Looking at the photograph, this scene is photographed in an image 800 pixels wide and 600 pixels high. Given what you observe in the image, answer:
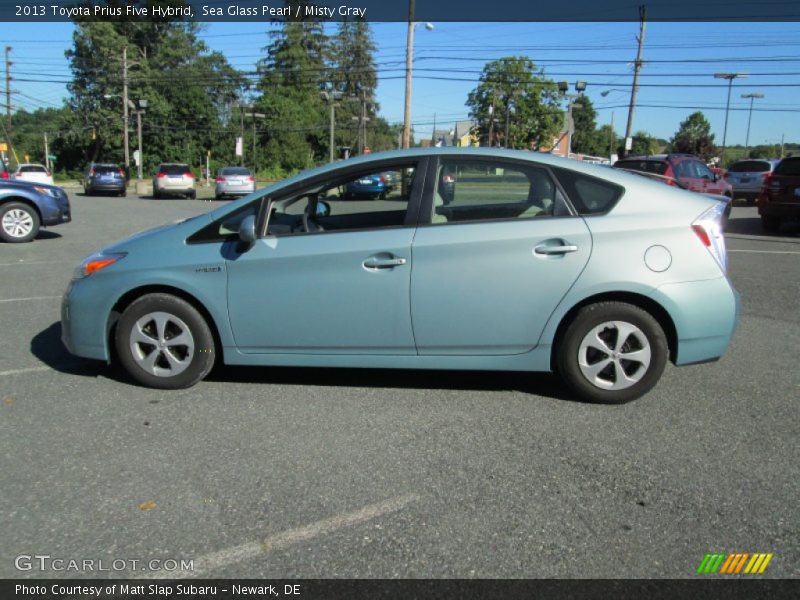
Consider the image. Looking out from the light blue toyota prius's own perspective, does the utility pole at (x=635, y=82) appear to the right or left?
on its right

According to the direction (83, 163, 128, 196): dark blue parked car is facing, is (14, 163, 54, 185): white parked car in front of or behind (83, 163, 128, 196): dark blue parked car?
in front

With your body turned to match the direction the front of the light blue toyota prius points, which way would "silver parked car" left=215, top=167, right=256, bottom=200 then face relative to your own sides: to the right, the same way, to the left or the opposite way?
to the right

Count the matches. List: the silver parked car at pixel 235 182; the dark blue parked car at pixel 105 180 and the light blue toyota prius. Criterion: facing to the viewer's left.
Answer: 1

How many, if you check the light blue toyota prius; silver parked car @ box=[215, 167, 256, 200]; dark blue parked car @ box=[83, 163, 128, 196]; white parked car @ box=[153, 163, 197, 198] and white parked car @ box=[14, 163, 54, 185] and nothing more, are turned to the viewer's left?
1

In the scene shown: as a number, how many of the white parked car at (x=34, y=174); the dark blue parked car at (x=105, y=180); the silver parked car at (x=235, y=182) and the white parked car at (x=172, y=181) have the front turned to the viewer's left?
0

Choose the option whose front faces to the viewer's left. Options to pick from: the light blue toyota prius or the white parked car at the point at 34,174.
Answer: the light blue toyota prius

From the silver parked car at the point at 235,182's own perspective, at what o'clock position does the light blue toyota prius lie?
The light blue toyota prius is roughly at 6 o'clock from the silver parked car.

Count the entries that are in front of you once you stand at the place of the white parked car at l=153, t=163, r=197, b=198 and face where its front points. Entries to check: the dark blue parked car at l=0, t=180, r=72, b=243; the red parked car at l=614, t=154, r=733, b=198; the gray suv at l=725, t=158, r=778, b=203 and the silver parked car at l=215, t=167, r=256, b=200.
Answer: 0

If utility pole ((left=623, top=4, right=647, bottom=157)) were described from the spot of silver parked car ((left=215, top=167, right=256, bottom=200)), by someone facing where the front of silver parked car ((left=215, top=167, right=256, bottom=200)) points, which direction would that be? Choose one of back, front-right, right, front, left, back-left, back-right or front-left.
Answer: right

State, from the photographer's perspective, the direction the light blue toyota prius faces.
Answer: facing to the left of the viewer

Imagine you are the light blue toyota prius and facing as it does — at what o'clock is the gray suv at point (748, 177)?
The gray suv is roughly at 4 o'clock from the light blue toyota prius.

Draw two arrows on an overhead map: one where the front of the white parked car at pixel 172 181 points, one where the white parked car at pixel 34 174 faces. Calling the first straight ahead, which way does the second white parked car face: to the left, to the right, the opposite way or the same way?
the same way

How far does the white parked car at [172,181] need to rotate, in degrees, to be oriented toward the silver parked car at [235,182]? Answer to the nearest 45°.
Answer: approximately 135° to its right

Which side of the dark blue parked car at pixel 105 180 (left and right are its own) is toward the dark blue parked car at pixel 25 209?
back

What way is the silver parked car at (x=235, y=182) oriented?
away from the camera

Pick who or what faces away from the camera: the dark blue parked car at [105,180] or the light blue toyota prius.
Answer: the dark blue parked car

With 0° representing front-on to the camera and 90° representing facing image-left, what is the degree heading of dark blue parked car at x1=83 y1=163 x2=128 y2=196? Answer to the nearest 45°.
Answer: approximately 180°
